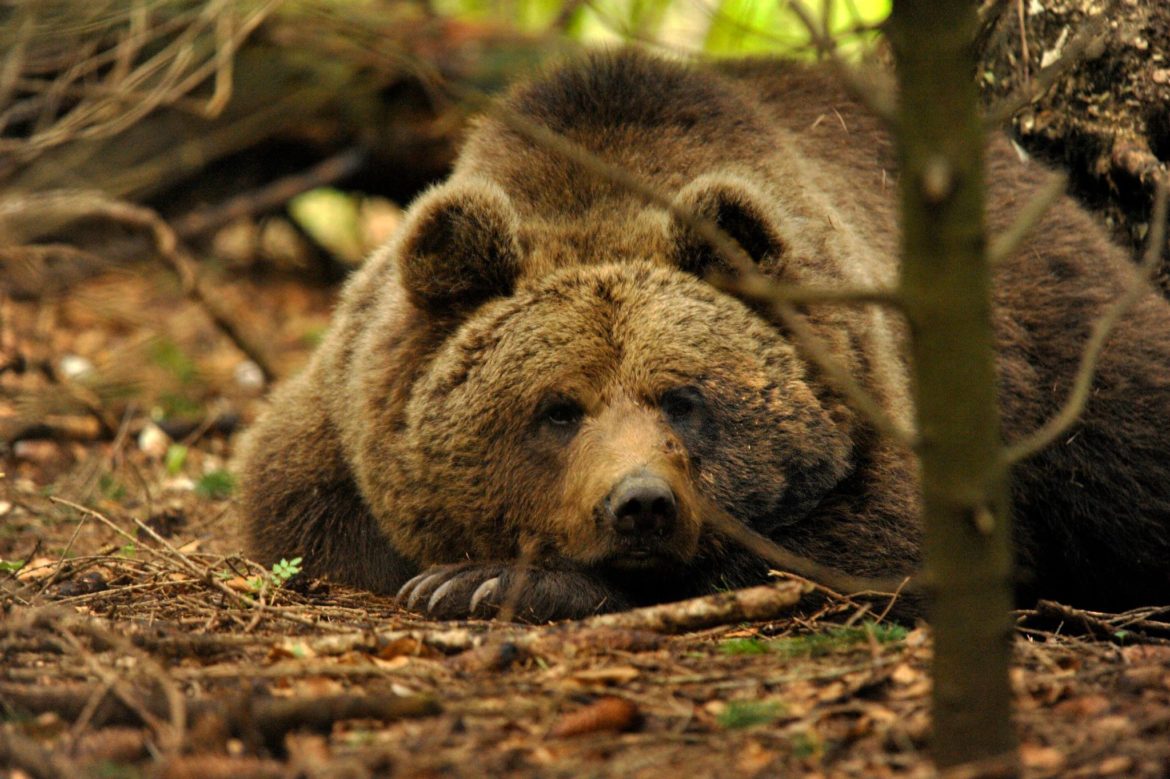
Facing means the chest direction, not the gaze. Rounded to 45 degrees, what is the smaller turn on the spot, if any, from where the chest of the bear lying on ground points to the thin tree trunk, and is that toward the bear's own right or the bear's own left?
approximately 45° to the bear's own left

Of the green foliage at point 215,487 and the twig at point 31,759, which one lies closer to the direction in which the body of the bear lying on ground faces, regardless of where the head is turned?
the twig

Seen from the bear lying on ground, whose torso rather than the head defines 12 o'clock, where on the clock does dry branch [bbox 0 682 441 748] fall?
The dry branch is roughly at 11 o'clock from the bear lying on ground.

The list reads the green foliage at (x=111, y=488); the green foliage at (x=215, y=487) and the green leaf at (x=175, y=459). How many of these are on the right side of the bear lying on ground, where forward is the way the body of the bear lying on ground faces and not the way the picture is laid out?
3

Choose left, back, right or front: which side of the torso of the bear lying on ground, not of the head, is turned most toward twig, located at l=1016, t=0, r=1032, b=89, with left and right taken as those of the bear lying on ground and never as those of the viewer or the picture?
back

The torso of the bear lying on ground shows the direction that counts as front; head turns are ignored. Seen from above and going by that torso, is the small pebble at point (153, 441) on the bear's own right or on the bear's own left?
on the bear's own right

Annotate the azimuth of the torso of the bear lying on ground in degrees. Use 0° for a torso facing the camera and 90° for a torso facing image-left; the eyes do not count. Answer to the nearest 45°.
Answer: approximately 45°

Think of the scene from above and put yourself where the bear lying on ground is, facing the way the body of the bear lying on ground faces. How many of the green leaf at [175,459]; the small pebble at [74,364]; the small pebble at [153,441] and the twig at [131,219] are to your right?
4

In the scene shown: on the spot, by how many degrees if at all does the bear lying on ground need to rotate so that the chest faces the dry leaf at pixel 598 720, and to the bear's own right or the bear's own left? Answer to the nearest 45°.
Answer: approximately 45° to the bear's own left

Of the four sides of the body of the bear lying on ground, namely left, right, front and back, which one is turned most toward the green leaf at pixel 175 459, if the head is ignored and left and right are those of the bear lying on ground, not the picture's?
right

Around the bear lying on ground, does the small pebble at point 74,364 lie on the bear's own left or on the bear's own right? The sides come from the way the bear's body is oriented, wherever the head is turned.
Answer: on the bear's own right
